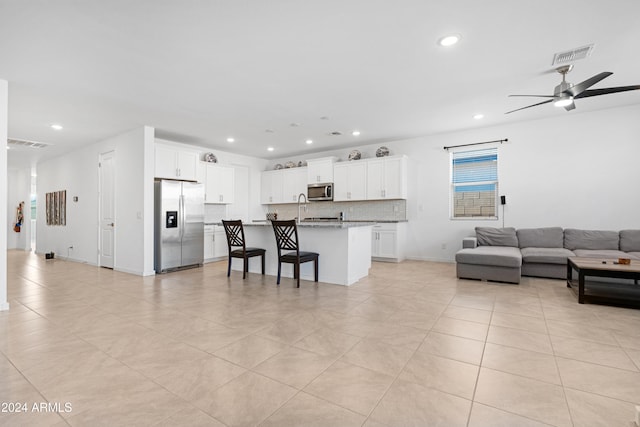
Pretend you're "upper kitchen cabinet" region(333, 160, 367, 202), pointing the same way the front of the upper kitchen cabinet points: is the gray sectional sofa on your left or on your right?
on your left

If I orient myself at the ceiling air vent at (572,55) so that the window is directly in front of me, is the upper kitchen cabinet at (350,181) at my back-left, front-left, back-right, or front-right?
front-left

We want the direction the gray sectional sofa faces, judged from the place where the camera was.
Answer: facing the viewer

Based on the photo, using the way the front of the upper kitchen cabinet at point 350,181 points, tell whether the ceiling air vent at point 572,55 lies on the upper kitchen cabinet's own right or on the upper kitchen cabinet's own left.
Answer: on the upper kitchen cabinet's own left

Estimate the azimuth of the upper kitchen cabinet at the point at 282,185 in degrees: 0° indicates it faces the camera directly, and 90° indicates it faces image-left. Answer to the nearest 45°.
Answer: approximately 45°

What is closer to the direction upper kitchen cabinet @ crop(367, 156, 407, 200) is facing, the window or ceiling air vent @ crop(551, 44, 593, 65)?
the ceiling air vent

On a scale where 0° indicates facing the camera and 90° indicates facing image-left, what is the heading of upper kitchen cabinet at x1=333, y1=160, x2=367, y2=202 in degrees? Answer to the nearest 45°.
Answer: approximately 45°

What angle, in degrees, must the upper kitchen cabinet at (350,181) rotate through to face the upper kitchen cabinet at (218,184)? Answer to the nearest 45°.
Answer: approximately 45° to its right

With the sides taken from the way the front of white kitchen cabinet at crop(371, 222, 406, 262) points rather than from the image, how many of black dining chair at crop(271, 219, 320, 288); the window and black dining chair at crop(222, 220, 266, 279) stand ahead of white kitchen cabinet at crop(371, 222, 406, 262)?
2

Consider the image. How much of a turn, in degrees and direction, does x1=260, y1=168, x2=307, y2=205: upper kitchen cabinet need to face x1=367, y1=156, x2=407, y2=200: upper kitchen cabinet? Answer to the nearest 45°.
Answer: approximately 90° to its left

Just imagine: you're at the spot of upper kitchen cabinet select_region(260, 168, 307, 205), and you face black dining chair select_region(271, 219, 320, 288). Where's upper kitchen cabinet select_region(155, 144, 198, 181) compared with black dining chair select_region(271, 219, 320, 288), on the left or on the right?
right

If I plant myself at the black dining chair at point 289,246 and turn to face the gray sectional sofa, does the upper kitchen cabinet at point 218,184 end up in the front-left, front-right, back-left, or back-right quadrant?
back-left

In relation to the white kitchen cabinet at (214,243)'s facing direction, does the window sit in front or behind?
in front

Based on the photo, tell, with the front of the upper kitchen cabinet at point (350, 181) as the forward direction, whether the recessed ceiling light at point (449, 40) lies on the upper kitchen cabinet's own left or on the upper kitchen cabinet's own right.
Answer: on the upper kitchen cabinet's own left

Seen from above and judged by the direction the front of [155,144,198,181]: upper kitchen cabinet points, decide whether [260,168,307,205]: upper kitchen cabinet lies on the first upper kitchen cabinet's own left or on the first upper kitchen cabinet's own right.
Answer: on the first upper kitchen cabinet's own left
